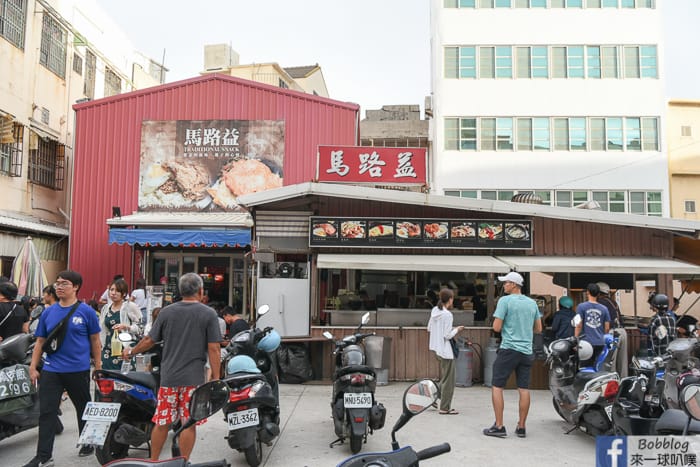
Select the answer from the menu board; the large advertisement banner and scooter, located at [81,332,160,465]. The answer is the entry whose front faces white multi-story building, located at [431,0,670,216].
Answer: the scooter

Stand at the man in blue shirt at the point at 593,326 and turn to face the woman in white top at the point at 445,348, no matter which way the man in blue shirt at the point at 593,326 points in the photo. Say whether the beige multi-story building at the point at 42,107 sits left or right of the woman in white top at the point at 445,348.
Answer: right

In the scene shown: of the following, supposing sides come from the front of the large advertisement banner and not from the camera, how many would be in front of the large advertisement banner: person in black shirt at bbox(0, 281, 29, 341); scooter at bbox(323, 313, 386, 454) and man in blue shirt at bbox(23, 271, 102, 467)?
3

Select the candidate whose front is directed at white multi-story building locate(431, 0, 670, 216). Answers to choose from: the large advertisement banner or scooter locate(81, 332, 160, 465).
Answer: the scooter

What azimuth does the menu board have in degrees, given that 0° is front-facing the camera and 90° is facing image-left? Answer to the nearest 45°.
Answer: approximately 0°

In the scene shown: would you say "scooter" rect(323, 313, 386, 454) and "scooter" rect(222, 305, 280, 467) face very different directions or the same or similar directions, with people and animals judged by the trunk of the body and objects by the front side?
same or similar directions

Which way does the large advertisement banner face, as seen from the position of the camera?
facing the viewer

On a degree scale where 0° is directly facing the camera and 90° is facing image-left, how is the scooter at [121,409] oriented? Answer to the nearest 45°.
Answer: approximately 225°

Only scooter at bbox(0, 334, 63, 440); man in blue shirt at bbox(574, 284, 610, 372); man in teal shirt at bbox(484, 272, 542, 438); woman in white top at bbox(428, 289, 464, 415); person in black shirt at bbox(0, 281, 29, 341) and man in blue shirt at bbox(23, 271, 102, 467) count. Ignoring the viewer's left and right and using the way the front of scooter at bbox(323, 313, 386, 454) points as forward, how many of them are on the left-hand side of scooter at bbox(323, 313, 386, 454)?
3

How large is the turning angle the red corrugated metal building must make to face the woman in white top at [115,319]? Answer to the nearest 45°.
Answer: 0° — it already faces them

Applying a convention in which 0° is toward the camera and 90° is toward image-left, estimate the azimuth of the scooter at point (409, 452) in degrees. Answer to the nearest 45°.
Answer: approximately 135°

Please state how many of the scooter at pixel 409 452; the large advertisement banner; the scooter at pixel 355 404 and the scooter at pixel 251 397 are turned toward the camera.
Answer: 1

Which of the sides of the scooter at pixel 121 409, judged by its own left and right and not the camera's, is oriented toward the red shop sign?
front

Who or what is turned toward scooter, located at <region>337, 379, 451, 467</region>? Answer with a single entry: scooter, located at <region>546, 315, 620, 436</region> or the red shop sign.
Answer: the red shop sign

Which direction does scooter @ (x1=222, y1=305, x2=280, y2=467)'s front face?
away from the camera

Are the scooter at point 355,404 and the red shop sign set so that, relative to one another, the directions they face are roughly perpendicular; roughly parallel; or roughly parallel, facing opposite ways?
roughly parallel, facing opposite ways

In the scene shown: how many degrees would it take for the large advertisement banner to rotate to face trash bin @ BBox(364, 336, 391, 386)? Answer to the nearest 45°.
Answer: approximately 45° to its left

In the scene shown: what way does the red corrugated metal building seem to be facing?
toward the camera
